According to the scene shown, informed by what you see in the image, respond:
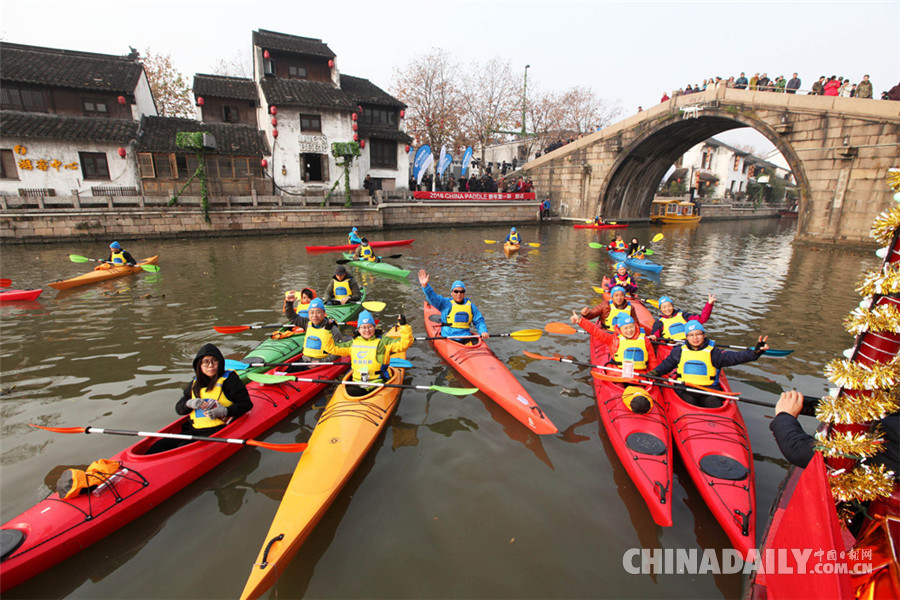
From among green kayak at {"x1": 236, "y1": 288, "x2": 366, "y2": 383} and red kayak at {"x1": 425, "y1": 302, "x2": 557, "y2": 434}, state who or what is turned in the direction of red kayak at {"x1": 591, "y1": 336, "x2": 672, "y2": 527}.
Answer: red kayak at {"x1": 425, "y1": 302, "x2": 557, "y2": 434}

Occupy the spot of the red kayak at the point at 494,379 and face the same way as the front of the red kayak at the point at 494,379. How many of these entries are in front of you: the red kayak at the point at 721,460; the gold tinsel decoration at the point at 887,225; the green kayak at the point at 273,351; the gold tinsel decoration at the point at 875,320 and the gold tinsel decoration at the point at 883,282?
4

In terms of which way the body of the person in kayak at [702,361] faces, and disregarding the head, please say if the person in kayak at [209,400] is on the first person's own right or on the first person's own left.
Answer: on the first person's own right

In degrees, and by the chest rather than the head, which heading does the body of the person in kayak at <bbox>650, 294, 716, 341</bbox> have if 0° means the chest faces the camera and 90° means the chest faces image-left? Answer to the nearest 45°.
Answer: approximately 0°

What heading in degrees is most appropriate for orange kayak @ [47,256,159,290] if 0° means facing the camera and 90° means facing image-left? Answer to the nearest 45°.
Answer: approximately 45°

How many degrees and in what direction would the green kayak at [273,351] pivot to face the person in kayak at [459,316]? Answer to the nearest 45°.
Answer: approximately 135° to its left

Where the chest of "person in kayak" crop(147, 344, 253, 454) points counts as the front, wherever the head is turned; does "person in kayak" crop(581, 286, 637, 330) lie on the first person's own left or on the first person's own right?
on the first person's own left

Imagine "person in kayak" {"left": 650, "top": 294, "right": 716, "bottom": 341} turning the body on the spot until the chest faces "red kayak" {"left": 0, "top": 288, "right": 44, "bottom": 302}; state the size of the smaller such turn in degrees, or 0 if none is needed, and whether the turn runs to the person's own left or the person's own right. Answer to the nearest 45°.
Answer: approximately 90° to the person's own right

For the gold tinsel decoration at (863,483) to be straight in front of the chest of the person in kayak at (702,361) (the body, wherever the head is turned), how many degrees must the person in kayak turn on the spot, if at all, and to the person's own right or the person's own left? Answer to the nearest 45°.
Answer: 0° — they already face it
